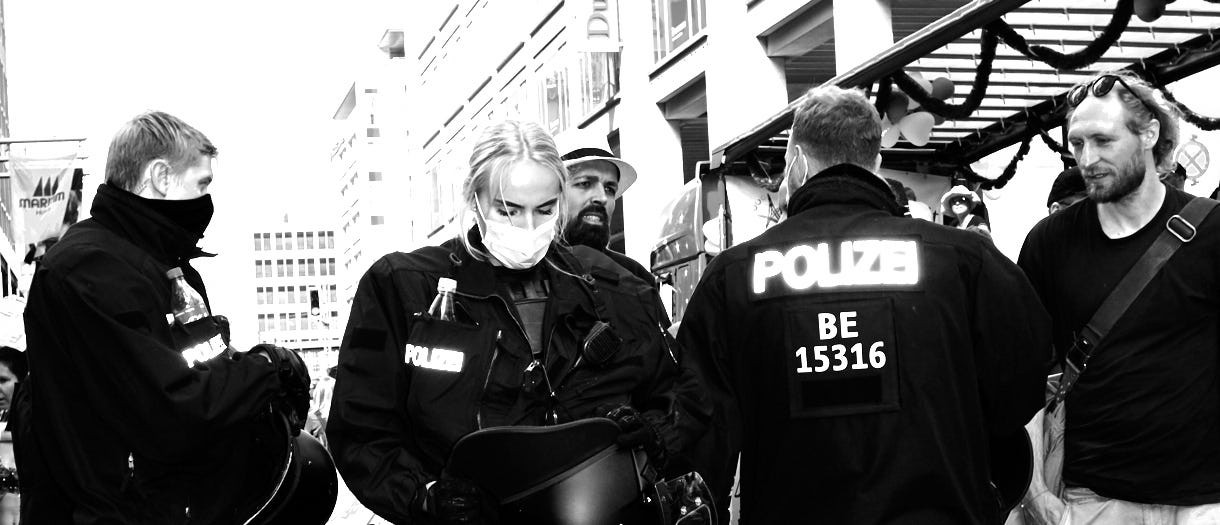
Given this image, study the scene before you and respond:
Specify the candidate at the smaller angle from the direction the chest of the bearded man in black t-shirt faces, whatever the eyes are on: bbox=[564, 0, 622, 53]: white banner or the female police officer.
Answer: the female police officer

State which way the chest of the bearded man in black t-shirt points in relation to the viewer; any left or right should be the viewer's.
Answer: facing the viewer and to the left of the viewer

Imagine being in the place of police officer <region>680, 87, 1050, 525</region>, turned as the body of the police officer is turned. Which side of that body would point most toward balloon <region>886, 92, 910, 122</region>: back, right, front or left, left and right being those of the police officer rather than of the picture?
front

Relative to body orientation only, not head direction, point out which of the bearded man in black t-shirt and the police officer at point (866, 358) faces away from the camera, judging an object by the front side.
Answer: the police officer

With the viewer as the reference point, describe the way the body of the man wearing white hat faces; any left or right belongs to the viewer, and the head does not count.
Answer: facing the viewer and to the right of the viewer

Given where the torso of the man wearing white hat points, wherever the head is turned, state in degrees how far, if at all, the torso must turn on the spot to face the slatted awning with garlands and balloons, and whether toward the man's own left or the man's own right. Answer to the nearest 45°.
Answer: approximately 90° to the man's own left

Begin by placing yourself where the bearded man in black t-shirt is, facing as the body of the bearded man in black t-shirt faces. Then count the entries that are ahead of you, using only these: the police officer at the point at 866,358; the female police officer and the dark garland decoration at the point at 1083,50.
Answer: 2

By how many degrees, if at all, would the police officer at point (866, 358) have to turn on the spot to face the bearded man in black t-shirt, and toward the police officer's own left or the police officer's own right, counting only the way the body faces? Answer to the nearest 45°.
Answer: approximately 45° to the police officer's own right

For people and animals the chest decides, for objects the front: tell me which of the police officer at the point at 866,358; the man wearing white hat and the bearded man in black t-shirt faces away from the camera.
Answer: the police officer

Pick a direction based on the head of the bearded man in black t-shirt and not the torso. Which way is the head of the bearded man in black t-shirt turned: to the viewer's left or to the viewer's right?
to the viewer's left

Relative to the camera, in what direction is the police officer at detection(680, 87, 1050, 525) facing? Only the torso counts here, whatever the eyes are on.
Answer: away from the camera

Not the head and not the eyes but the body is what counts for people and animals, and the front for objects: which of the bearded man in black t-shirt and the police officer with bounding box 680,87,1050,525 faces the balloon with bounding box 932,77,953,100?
the police officer

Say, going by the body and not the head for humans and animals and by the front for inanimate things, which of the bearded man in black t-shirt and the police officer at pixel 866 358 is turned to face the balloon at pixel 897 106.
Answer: the police officer

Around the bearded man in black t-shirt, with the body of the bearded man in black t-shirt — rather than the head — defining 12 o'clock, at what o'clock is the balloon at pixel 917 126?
The balloon is roughly at 4 o'clock from the bearded man in black t-shirt.

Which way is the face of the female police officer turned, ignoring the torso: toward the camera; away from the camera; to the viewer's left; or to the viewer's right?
toward the camera

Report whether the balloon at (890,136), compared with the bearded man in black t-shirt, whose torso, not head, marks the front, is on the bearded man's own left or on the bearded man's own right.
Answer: on the bearded man's own right

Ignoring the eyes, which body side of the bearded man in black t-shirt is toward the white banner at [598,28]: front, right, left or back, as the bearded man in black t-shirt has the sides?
right
